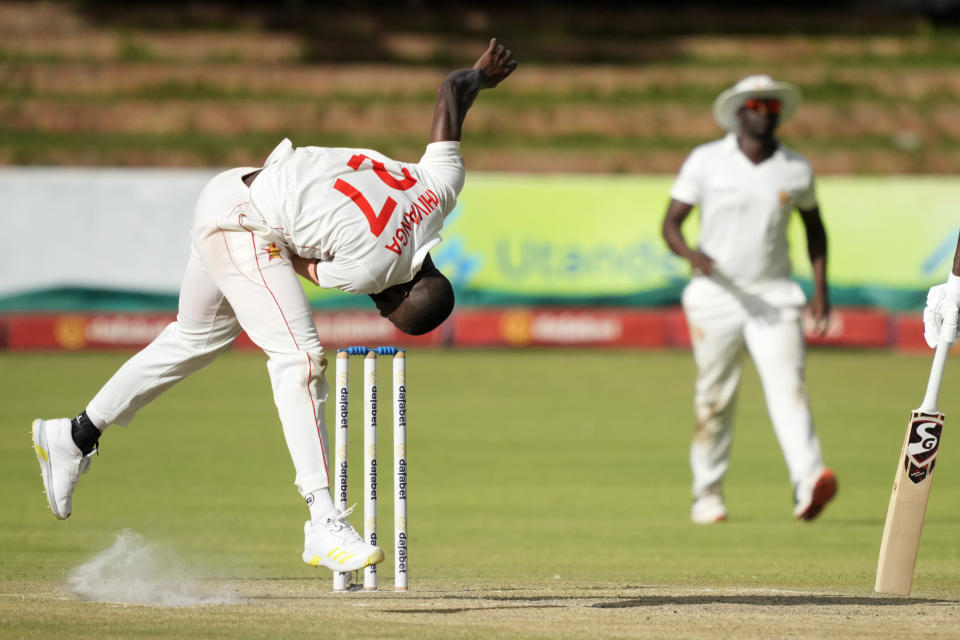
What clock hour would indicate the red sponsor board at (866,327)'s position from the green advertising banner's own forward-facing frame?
The red sponsor board is roughly at 9 o'clock from the green advertising banner.

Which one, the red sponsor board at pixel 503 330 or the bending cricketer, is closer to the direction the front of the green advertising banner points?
the bending cricketer

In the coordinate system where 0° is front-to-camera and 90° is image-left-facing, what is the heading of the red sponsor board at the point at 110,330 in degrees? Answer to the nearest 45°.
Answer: approximately 0°

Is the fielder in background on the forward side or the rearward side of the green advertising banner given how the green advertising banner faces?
on the forward side

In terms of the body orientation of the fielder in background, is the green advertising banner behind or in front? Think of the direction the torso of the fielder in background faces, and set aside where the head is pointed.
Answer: behind

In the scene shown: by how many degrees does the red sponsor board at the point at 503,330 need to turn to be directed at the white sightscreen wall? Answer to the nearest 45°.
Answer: approximately 90° to its right

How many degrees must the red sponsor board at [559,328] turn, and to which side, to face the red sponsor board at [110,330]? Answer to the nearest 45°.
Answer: approximately 90° to its right

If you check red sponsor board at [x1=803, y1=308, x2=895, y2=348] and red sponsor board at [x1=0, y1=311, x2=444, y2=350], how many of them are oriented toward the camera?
2

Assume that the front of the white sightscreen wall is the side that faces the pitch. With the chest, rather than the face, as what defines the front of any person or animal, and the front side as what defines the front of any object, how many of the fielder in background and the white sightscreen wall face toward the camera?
2

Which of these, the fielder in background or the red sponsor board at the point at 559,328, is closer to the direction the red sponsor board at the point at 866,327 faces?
the fielder in background
